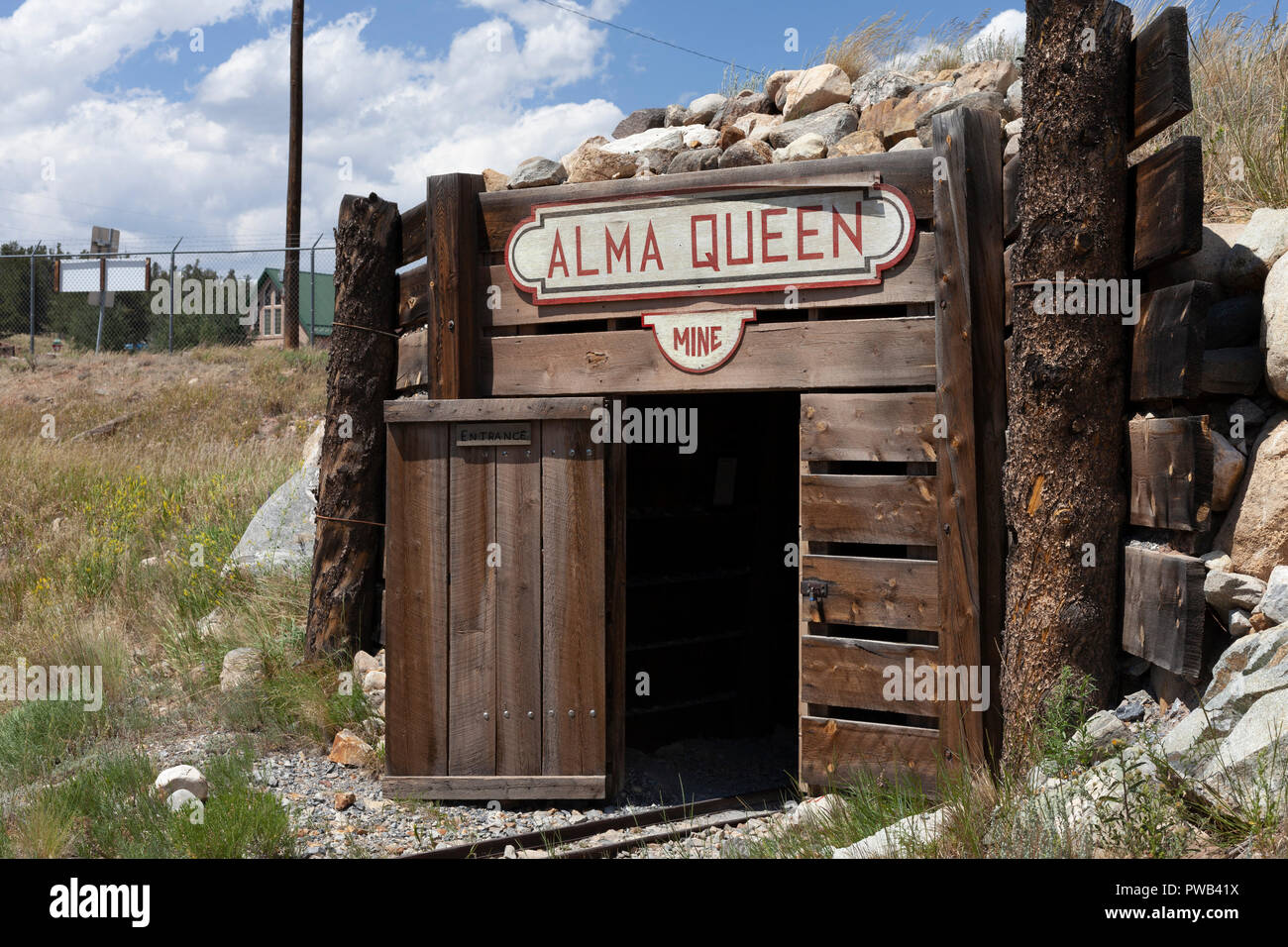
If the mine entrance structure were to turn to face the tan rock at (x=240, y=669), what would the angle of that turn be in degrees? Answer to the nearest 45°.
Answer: approximately 135° to its right

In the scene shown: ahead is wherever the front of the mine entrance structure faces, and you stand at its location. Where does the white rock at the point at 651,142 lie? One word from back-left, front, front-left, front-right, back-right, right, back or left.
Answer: back

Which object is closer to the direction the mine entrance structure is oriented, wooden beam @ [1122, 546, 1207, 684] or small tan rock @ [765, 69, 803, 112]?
the wooden beam

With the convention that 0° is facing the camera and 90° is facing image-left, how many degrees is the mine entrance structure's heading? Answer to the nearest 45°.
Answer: approximately 0°

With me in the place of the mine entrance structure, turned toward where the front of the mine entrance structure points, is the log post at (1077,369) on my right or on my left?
on my left

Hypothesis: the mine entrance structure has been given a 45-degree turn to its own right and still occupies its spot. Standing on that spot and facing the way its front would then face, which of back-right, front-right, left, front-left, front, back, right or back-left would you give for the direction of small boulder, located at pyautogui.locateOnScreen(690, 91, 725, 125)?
back-right

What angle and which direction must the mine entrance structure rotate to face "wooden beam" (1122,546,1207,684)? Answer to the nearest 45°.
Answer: approximately 45° to its left

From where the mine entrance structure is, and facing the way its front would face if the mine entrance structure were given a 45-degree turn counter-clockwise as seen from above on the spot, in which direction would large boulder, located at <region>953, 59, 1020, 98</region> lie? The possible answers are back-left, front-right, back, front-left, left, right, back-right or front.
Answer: left
